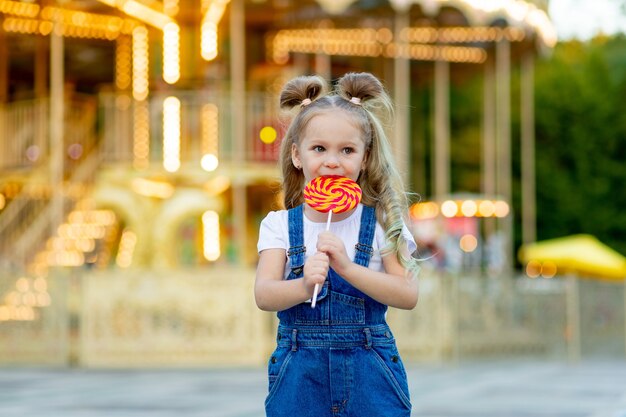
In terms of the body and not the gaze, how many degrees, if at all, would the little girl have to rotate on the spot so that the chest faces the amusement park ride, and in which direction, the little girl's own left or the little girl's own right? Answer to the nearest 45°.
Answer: approximately 180°

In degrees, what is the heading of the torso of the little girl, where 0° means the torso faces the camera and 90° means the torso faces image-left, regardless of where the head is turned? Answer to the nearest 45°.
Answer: approximately 0°
